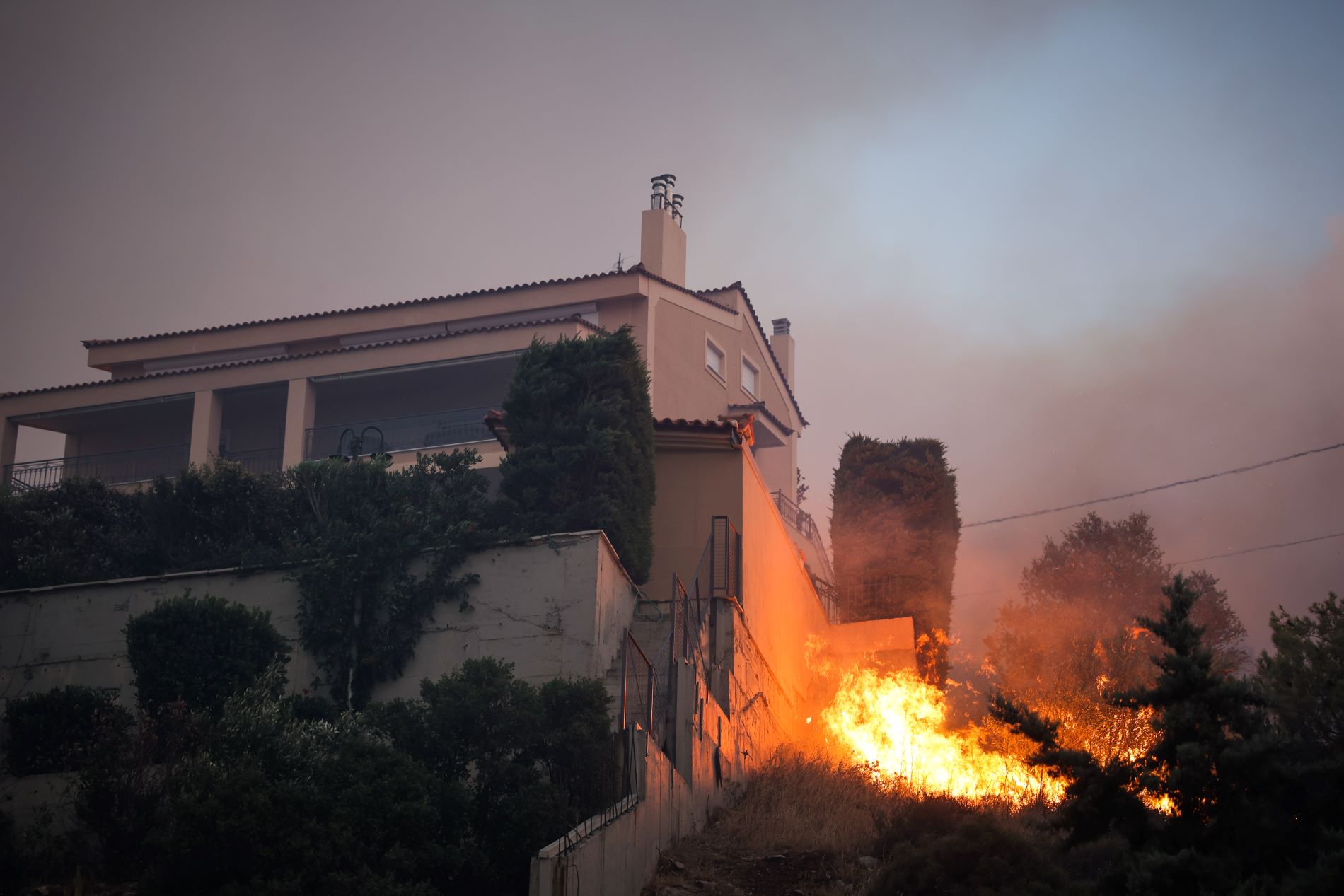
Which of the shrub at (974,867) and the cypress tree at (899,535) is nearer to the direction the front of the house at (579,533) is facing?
the shrub

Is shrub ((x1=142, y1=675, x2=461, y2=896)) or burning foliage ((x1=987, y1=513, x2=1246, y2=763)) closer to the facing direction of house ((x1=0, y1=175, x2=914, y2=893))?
the shrub

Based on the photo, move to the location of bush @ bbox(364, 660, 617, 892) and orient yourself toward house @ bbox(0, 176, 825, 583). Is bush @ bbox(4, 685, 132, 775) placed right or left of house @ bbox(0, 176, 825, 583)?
left

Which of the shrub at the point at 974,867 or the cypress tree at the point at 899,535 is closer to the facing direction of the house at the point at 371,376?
the shrub

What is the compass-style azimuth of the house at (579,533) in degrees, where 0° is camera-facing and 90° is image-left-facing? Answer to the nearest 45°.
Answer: approximately 45°

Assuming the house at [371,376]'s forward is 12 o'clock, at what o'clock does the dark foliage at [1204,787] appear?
The dark foliage is roughly at 10 o'clock from the house.

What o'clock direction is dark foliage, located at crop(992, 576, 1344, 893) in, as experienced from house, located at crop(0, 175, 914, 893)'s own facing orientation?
The dark foliage is roughly at 10 o'clock from the house.

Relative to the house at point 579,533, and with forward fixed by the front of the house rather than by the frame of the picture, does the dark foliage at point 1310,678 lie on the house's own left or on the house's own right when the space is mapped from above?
on the house's own left

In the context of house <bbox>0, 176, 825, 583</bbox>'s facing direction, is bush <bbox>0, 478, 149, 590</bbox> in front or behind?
in front
